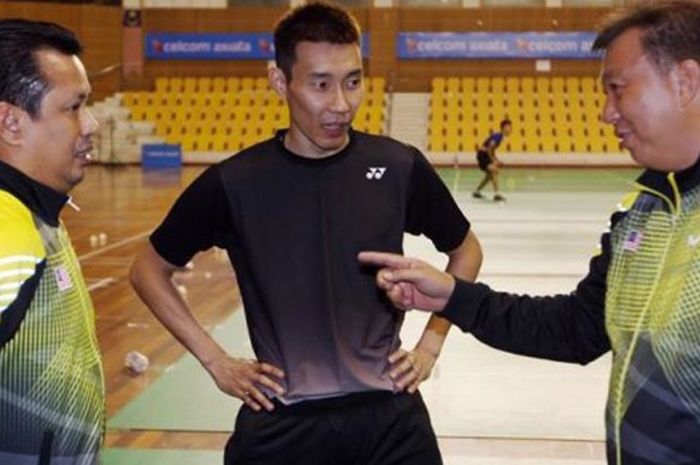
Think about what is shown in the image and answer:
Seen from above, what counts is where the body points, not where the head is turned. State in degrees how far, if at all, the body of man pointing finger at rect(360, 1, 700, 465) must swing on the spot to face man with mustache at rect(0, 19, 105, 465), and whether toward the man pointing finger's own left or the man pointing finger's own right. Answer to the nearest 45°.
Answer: approximately 45° to the man pointing finger's own right

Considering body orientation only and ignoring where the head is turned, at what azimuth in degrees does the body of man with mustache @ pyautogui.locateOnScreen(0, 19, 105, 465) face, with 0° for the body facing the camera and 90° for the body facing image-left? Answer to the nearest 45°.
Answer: approximately 270°

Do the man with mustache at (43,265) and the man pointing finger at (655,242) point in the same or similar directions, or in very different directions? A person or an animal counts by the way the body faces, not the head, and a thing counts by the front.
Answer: very different directions

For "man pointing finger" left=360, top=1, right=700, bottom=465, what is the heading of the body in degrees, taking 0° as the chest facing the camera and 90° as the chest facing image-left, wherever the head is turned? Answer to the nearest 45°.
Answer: approximately 45°

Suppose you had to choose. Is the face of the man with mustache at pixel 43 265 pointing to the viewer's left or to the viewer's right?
to the viewer's right

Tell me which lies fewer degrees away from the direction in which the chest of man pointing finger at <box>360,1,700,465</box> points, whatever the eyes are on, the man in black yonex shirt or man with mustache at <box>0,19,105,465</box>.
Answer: the man with mustache

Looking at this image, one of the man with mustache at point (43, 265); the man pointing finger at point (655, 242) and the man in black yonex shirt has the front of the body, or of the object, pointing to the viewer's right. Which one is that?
the man with mustache at point (43, 265)

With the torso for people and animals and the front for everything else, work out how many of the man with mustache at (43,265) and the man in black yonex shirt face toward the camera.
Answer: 1

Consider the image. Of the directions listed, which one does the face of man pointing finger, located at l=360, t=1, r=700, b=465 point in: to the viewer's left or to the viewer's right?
to the viewer's left

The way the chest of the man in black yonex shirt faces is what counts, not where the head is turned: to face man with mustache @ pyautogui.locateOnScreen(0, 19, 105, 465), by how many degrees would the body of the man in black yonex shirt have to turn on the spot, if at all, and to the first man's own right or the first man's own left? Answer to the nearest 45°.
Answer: approximately 45° to the first man's own right
